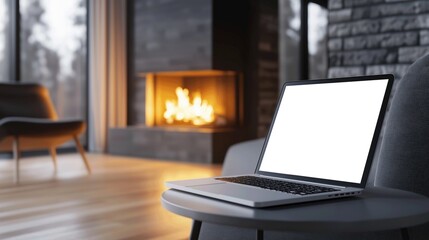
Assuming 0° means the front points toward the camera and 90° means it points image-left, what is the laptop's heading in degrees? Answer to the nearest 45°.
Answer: approximately 45°

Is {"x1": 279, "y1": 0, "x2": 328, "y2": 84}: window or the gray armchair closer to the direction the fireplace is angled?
the gray armchair

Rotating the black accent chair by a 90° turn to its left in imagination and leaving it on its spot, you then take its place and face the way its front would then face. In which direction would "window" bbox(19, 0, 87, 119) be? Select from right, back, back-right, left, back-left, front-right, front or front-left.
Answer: front-left

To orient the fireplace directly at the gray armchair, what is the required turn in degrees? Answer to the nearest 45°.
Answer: approximately 45° to its left

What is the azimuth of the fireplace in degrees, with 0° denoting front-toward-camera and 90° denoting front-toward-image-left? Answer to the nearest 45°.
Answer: approximately 45°

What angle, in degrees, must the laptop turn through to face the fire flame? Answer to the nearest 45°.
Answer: approximately 135° to its right

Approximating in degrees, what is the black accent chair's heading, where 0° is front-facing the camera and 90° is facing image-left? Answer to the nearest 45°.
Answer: approximately 315°

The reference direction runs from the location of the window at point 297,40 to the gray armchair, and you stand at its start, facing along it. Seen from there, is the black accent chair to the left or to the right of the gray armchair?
right

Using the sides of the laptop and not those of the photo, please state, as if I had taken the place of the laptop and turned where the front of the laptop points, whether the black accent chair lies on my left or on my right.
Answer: on my right

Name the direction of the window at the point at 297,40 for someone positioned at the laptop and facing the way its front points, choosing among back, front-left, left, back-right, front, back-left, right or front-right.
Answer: back-right

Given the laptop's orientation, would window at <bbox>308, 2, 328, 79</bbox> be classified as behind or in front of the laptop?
behind

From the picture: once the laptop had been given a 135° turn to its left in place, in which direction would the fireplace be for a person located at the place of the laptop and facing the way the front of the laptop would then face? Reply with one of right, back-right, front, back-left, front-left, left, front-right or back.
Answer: left
